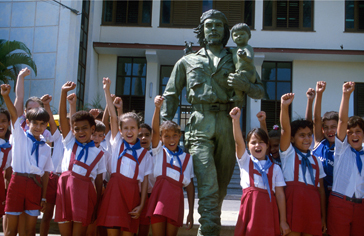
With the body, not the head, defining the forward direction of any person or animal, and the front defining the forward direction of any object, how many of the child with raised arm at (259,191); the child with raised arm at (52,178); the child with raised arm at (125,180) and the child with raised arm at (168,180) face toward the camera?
4

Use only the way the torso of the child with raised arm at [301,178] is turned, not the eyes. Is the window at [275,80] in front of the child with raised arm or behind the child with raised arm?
behind

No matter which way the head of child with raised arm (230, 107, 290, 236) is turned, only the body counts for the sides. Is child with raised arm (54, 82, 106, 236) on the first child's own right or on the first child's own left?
on the first child's own right

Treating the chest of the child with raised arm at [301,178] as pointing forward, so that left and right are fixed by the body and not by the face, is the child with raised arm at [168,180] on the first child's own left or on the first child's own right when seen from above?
on the first child's own right

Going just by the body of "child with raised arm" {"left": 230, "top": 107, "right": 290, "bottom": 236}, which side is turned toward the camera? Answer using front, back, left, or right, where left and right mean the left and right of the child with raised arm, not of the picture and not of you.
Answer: front

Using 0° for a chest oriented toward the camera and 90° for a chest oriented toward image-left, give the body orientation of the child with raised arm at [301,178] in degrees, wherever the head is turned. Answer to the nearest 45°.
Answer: approximately 315°

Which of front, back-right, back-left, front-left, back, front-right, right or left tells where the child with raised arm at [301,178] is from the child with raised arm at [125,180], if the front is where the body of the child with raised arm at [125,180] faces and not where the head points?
left

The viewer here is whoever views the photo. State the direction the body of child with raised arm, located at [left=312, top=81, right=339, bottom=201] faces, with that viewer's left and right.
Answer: facing the viewer
